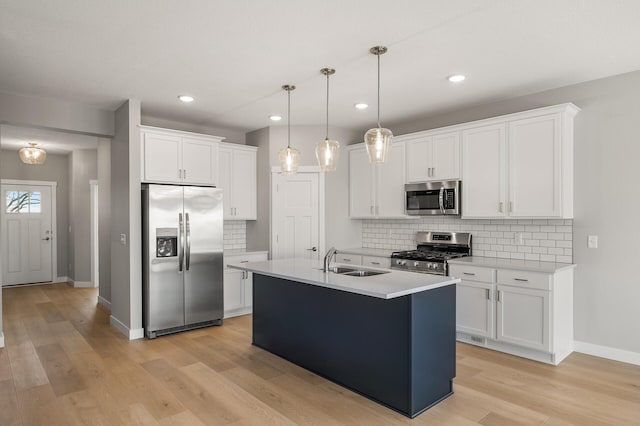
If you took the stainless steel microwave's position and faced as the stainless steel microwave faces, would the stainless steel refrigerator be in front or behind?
in front

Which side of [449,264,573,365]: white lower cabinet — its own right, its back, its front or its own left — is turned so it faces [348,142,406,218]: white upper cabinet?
right

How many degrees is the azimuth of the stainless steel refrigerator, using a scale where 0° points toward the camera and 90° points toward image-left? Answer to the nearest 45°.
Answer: approximately 315°

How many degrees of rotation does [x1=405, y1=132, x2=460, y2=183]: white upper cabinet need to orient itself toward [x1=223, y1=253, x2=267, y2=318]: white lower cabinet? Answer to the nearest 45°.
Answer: approximately 45° to its right

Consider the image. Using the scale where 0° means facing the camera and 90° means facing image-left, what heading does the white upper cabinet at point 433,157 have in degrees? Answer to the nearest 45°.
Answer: approximately 45°

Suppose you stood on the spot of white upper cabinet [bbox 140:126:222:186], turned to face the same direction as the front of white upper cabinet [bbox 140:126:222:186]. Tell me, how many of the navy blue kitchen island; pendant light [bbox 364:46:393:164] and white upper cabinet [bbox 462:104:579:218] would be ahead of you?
3

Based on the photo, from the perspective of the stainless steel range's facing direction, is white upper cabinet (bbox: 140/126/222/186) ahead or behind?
ahead

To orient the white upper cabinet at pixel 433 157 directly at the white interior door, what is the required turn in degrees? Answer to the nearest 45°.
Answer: approximately 45° to its right

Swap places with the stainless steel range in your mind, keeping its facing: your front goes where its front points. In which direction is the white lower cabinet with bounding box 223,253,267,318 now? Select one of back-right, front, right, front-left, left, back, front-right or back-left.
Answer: front-right
